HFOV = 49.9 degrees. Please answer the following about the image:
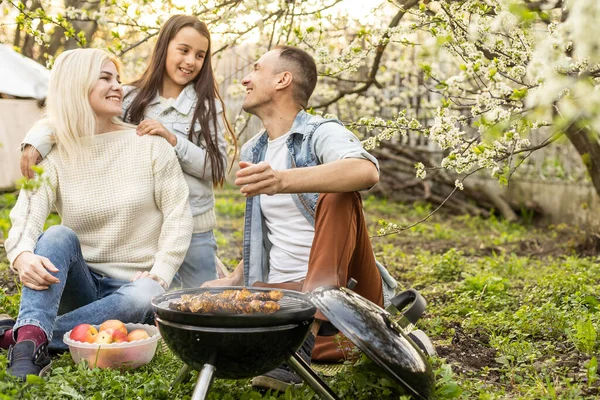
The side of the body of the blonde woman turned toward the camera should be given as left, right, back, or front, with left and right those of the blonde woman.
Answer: front

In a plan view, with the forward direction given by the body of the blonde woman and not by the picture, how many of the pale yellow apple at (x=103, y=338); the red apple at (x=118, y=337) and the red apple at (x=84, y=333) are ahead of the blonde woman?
3

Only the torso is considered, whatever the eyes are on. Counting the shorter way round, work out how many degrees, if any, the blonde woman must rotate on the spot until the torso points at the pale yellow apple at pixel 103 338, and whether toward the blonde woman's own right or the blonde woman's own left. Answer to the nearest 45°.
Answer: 0° — they already face it

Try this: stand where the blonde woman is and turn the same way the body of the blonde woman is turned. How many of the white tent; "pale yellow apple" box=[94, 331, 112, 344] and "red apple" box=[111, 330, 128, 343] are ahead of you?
2

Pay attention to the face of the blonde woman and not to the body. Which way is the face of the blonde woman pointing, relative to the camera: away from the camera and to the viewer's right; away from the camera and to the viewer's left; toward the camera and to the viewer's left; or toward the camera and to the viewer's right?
toward the camera and to the viewer's right

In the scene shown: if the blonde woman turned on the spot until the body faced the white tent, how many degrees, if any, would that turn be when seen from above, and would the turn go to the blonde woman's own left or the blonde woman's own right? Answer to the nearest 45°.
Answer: approximately 180°

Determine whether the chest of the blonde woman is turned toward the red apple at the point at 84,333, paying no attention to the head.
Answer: yes

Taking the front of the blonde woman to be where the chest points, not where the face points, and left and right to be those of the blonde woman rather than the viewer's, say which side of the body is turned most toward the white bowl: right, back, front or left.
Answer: front

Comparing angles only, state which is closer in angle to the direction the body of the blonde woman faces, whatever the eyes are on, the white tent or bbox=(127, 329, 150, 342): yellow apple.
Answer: the yellow apple

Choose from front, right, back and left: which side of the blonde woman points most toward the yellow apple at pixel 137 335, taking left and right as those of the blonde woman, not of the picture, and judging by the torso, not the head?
front

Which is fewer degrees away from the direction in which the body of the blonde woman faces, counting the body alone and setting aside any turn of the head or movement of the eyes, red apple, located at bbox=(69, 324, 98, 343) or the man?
the red apple

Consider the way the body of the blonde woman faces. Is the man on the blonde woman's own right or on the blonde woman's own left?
on the blonde woman's own left

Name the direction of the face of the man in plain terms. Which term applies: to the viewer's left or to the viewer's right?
to the viewer's left

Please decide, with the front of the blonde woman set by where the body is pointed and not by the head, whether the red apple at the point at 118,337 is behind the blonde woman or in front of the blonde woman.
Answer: in front

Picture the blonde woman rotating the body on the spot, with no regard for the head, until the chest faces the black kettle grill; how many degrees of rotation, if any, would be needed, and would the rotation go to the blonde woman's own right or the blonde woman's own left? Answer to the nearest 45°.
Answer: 0° — they already face it

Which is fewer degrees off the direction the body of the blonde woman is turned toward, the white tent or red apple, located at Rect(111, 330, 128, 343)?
the red apple
